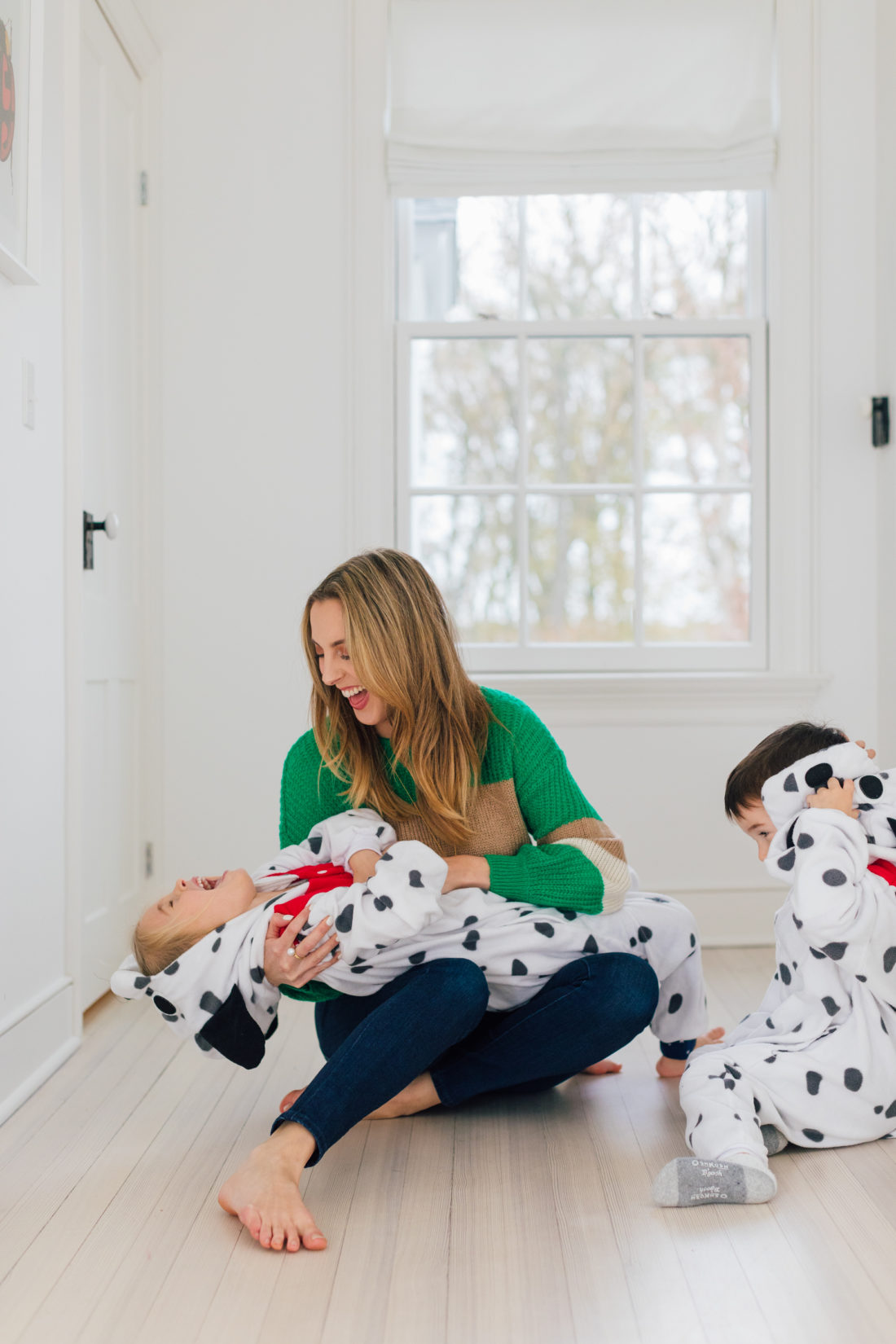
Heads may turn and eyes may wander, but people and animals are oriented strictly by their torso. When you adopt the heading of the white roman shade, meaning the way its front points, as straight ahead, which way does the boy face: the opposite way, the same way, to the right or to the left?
to the right

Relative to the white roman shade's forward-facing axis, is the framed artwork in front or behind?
in front

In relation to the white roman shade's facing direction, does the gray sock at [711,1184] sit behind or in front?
in front

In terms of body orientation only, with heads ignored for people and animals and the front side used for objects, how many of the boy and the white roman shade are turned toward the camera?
1

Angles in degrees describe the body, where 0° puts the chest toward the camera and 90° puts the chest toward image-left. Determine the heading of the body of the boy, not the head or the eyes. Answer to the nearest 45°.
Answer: approximately 90°
